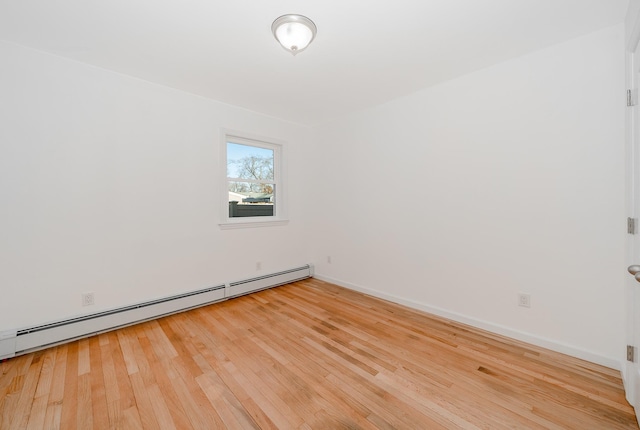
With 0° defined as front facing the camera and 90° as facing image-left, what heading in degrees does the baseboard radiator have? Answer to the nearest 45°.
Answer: approximately 315°
